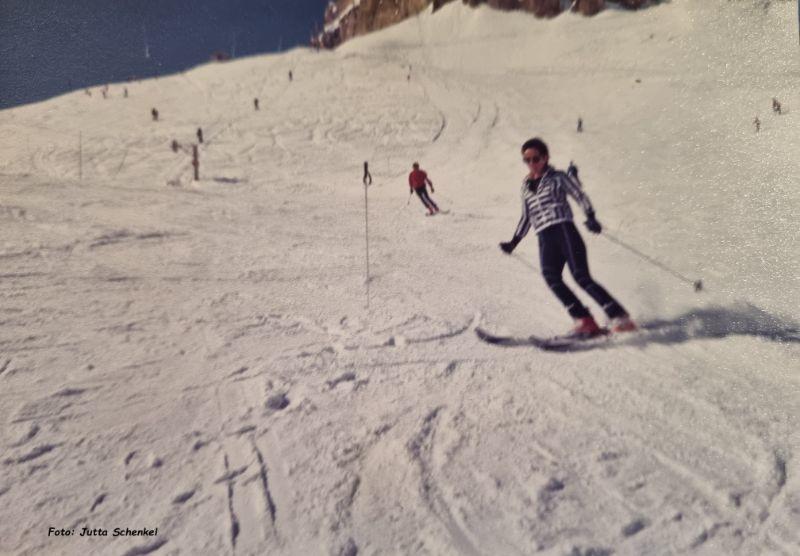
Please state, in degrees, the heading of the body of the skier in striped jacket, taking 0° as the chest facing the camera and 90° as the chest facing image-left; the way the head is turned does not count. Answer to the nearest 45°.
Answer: approximately 45°
